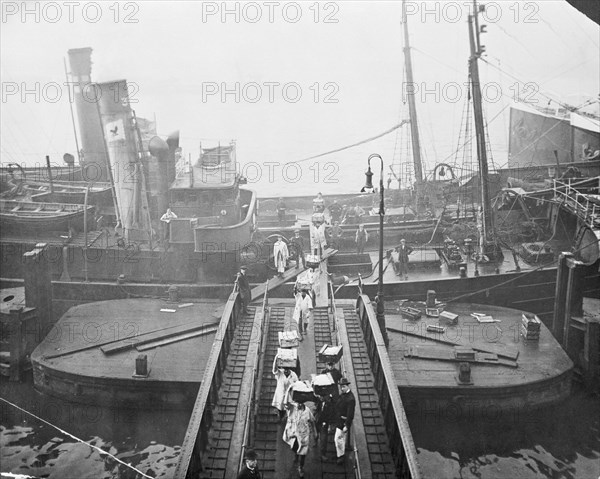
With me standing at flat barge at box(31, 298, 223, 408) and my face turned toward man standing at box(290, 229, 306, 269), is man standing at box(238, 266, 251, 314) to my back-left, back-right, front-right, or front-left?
front-right

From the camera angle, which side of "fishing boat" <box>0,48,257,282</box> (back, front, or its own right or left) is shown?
right

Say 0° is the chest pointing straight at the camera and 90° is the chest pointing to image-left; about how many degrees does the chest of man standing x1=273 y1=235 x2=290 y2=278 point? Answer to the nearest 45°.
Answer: approximately 0°

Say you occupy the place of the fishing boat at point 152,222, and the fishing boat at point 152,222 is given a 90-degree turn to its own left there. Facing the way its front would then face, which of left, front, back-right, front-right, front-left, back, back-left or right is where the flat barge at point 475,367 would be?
back-right

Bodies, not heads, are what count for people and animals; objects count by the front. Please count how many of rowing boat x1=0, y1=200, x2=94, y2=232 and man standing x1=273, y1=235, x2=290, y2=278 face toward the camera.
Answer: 1

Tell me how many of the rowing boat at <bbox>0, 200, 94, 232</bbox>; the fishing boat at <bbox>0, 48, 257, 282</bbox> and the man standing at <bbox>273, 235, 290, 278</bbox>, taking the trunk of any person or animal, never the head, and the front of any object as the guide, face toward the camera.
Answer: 1

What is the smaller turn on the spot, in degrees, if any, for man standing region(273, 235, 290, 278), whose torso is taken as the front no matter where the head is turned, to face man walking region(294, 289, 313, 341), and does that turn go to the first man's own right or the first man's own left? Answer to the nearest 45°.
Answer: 0° — they already face them

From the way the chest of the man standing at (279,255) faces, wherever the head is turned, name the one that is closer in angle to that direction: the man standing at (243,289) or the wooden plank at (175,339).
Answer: the man standing

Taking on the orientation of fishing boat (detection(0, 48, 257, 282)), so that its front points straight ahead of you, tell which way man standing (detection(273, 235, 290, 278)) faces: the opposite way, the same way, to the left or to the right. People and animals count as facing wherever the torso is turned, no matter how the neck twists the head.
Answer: to the right

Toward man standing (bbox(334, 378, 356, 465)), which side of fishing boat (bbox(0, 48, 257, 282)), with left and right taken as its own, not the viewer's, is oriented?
right

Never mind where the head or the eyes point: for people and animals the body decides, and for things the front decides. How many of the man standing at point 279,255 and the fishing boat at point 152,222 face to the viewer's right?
1

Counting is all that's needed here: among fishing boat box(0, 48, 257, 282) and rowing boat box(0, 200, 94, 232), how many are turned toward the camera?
0
